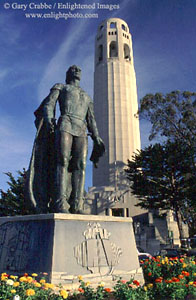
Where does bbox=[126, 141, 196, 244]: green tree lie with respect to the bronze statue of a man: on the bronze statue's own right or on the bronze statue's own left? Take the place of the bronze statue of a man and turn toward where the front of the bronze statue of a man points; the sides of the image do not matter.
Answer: on the bronze statue's own left

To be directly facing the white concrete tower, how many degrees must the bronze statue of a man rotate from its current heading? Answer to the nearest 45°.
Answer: approximately 135° to its left

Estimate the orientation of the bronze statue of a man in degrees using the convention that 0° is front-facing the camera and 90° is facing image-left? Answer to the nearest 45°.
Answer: approximately 315°

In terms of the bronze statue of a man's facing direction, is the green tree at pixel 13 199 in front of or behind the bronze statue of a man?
behind
